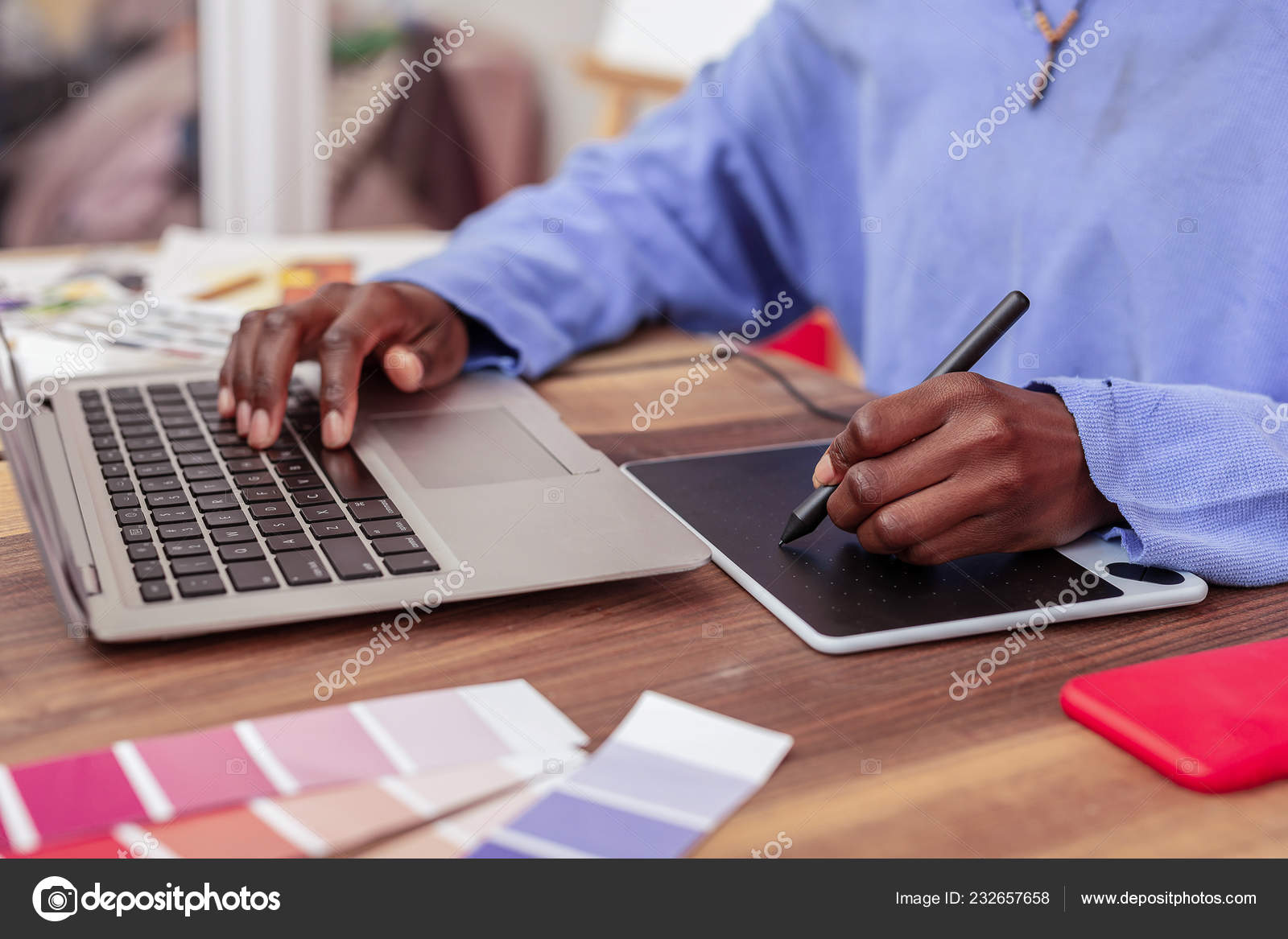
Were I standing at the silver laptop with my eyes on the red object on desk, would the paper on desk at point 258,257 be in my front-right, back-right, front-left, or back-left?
back-left

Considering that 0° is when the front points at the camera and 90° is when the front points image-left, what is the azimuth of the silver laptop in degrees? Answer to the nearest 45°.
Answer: approximately 270°

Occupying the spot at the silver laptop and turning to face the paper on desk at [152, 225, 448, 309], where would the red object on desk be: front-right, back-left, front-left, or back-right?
back-right

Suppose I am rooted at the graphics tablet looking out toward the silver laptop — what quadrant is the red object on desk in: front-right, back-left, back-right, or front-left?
back-left
